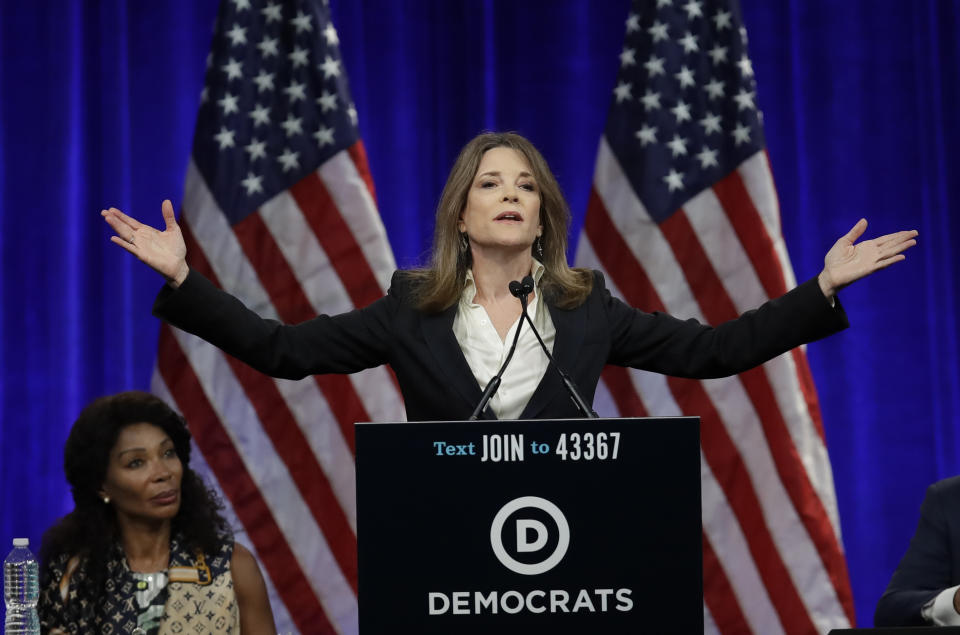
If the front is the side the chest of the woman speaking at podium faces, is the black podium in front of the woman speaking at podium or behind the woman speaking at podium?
in front

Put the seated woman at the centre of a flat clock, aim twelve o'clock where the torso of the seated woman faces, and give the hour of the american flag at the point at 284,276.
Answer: The american flag is roughly at 7 o'clock from the seated woman.

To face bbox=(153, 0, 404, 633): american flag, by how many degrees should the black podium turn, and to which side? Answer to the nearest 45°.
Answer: approximately 180°

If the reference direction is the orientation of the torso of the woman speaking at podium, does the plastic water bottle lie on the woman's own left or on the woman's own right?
on the woman's own right

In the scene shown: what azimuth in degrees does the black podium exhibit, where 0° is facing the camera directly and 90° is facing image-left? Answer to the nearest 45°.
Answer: approximately 0°

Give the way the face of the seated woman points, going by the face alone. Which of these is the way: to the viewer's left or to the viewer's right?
to the viewer's right

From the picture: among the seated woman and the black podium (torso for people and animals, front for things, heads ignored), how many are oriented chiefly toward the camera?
2
